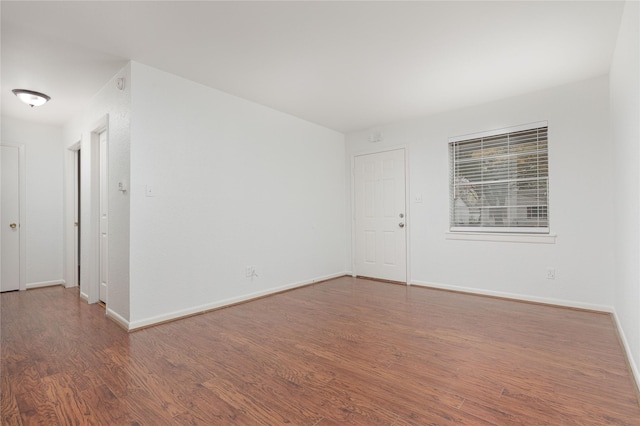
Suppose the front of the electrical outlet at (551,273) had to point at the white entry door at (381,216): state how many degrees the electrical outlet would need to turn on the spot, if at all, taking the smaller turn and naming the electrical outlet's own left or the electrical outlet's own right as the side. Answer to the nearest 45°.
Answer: approximately 90° to the electrical outlet's own right

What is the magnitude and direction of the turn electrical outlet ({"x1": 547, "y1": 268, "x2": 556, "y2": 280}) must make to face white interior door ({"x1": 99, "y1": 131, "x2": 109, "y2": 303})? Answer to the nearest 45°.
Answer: approximately 45° to its right

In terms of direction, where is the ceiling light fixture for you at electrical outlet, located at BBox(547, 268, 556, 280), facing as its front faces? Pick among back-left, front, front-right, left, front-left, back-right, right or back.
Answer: front-right

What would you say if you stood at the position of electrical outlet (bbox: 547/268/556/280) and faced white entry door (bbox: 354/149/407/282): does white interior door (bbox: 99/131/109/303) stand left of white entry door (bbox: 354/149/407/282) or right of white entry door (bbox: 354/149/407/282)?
left

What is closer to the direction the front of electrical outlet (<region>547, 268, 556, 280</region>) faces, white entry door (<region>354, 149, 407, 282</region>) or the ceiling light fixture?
the ceiling light fixture

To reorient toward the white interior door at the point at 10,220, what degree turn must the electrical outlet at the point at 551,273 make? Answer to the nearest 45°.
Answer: approximately 45° to its right

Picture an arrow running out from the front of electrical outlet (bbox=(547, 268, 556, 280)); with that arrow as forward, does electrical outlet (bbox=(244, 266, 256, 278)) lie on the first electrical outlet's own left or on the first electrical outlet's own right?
on the first electrical outlet's own right

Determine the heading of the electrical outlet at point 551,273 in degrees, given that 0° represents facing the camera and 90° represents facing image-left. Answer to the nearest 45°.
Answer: approximately 0°
